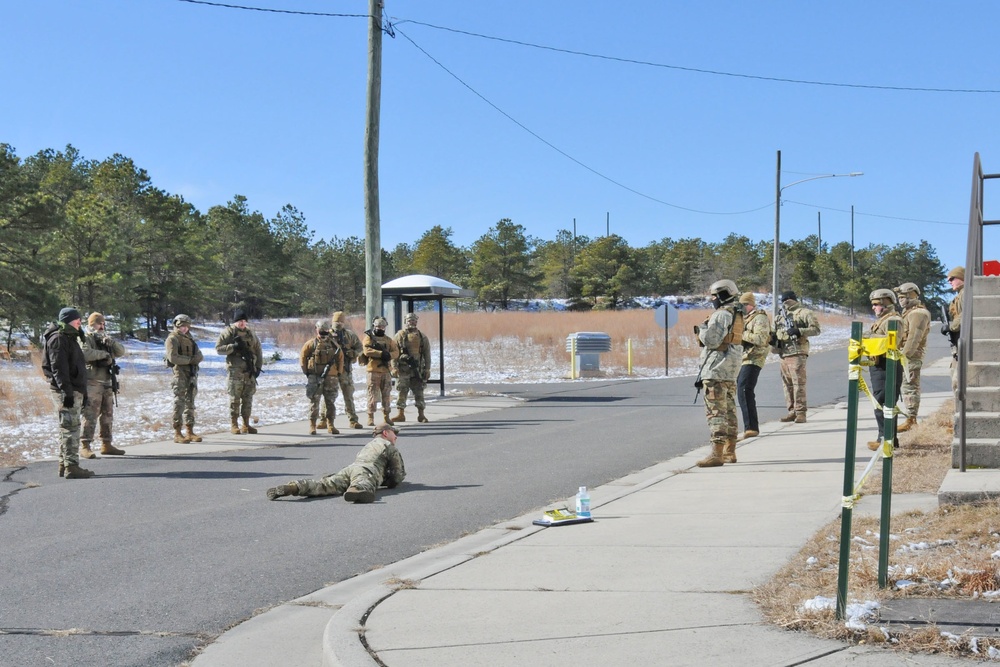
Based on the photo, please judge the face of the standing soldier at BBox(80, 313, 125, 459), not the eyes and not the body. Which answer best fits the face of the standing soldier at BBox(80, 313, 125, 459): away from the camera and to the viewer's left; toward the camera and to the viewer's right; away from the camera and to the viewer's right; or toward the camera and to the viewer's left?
toward the camera and to the viewer's right

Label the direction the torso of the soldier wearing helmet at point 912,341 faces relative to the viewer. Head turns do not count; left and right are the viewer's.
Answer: facing to the left of the viewer

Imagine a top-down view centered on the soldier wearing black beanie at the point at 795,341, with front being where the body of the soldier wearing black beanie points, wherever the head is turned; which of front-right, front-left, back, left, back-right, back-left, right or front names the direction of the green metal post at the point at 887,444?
front-left

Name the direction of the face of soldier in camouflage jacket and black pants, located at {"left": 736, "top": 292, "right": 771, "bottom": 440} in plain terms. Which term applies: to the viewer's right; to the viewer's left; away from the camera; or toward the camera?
to the viewer's left

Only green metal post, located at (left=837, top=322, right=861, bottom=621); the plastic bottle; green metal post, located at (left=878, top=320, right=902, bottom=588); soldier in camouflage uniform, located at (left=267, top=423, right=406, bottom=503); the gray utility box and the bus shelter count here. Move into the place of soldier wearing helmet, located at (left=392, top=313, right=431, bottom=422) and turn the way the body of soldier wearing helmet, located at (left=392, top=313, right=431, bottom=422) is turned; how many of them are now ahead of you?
4

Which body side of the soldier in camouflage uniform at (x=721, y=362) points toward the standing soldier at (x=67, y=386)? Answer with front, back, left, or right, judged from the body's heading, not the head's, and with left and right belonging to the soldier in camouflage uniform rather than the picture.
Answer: front

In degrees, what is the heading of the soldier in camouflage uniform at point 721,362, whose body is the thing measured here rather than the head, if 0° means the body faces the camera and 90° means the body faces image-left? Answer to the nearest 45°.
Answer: approximately 90°

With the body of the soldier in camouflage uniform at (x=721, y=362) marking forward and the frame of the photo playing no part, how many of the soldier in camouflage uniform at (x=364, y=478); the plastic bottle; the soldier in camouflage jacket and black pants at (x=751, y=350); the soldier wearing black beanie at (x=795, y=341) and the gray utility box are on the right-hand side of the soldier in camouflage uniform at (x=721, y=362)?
3

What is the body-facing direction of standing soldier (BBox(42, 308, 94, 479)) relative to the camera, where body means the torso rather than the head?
to the viewer's right

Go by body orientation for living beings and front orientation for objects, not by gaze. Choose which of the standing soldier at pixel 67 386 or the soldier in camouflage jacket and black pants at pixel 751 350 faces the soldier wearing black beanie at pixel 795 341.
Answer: the standing soldier

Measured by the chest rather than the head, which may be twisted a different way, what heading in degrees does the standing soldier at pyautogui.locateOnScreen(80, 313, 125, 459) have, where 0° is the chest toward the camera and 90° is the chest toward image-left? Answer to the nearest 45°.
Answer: approximately 315°

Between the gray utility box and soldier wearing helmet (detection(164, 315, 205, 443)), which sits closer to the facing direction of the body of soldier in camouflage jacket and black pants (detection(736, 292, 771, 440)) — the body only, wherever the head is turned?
the soldier wearing helmet

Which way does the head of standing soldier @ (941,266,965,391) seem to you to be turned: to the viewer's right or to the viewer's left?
to the viewer's left

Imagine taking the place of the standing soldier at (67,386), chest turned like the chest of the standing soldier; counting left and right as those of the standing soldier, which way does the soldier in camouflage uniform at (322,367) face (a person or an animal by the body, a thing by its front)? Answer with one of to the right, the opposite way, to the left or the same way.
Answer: to the right
